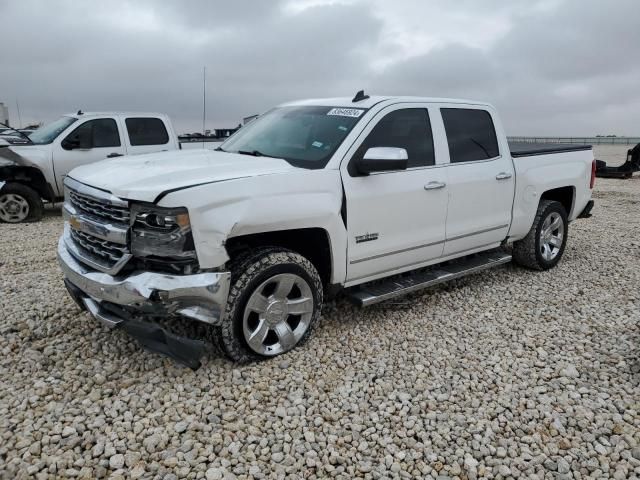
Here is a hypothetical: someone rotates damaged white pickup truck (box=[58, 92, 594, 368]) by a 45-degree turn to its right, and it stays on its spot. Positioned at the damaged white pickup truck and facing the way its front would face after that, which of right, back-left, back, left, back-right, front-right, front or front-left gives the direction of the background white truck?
front-right

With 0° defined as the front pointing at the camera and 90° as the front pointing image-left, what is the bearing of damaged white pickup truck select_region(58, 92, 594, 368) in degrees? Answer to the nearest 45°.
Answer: approximately 45°
